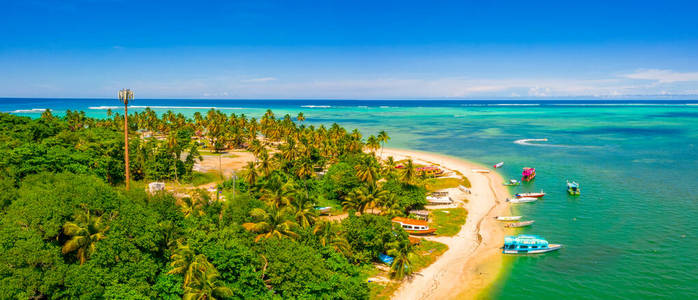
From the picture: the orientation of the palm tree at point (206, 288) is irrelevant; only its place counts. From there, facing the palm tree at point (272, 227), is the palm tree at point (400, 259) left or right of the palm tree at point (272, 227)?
right

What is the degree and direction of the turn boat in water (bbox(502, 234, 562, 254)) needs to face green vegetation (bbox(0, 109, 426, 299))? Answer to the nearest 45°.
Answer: approximately 135° to its right

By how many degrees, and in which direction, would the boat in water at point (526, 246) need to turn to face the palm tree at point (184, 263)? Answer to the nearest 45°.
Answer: approximately 135° to its right

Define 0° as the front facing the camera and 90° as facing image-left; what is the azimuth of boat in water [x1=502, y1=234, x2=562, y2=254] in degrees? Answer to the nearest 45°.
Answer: approximately 270°

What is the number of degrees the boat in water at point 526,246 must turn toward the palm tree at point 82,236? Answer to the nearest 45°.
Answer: approximately 135° to its right

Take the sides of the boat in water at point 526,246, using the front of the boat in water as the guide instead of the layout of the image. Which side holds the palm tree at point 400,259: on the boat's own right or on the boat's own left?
on the boat's own right

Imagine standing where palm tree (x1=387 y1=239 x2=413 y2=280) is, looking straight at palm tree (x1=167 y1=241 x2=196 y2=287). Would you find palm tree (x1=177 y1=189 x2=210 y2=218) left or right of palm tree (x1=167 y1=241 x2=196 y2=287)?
right

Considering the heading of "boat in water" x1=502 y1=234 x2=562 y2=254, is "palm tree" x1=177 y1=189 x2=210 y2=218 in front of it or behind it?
behind
